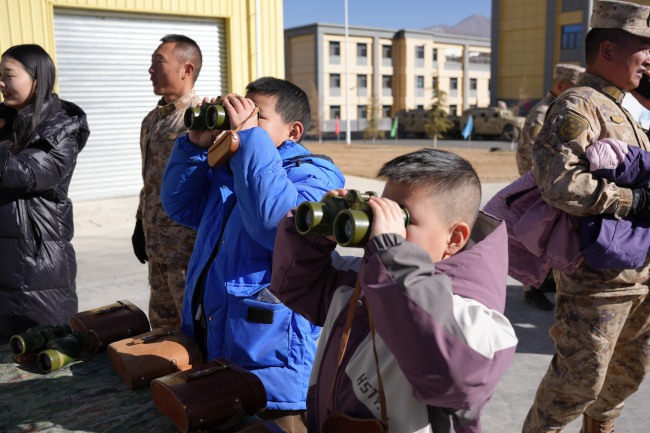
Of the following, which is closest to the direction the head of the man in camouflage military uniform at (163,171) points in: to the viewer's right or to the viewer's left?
to the viewer's left

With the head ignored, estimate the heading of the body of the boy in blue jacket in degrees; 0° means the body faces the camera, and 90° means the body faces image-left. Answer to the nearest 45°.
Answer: approximately 45°

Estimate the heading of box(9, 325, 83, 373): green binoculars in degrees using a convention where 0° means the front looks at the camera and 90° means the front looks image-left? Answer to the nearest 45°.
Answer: approximately 45°

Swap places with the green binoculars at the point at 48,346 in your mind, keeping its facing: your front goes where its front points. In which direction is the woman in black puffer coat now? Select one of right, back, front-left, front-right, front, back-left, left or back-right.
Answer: back-right
